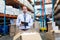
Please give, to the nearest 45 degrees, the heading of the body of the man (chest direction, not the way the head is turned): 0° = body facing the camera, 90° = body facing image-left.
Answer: approximately 0°
